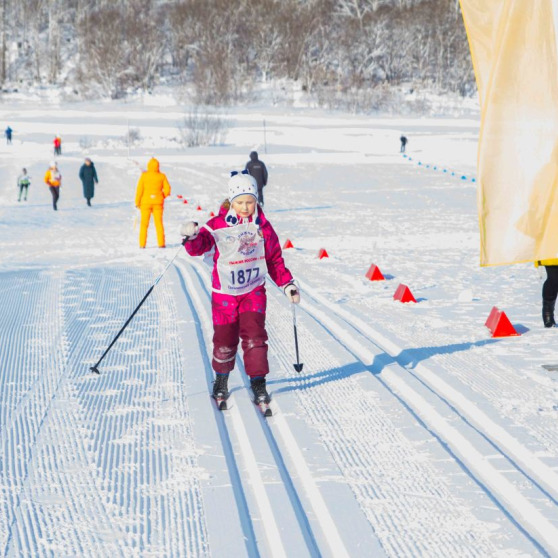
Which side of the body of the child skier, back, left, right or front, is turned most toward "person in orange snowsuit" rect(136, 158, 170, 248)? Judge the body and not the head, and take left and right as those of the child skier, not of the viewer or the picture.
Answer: back

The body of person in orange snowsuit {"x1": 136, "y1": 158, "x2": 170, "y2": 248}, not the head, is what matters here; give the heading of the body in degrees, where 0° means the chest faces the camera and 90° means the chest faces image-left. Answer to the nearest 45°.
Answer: approximately 180°

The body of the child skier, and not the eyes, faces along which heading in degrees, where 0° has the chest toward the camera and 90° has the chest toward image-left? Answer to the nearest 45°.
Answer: approximately 0°

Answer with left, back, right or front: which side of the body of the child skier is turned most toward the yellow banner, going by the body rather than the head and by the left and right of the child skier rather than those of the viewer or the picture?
left
